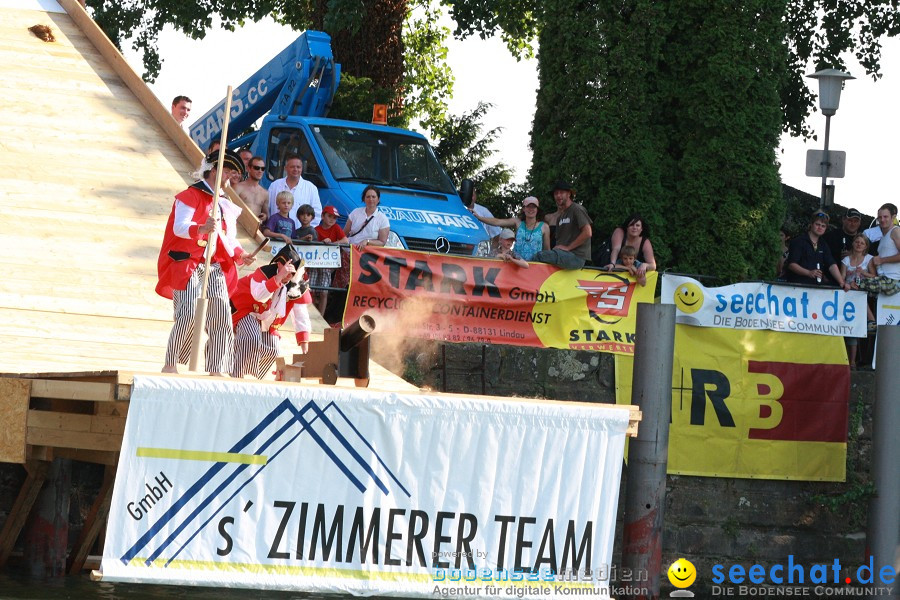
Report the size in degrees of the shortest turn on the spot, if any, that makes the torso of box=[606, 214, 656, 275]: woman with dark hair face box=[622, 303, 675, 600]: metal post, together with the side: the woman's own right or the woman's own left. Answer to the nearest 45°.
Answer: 0° — they already face it

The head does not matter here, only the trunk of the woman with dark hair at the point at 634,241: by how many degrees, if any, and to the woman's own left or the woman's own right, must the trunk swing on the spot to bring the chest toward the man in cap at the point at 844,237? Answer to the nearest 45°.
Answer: approximately 135° to the woman's own left

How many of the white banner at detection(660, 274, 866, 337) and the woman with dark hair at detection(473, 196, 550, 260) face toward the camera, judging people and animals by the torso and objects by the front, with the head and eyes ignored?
2

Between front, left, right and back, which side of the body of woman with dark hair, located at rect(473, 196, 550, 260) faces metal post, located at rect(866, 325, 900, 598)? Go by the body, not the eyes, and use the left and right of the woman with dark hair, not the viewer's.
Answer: left

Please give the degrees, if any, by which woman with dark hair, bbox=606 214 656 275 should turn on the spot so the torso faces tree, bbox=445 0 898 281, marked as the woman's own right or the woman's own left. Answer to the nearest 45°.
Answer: approximately 180°

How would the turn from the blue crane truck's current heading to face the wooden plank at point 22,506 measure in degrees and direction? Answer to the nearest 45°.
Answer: approximately 90° to its right

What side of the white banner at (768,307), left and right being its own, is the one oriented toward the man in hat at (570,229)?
right
